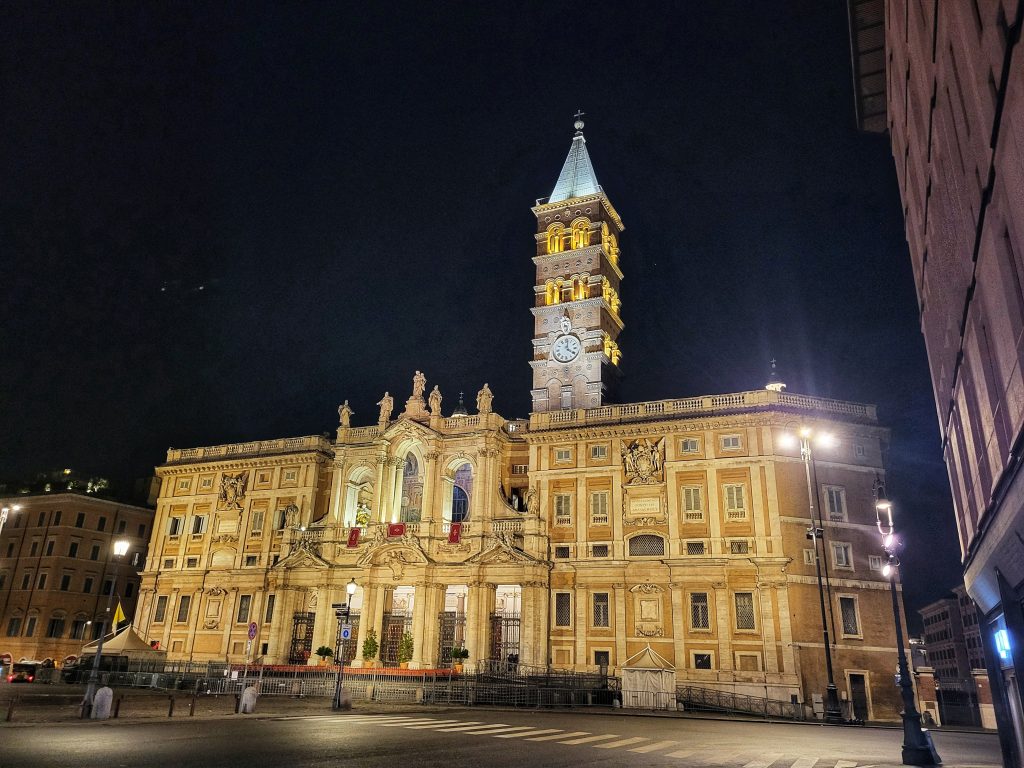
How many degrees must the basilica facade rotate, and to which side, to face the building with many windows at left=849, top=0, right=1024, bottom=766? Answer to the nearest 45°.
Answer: approximately 45° to its left

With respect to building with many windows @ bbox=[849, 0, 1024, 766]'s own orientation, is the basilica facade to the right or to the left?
on its right

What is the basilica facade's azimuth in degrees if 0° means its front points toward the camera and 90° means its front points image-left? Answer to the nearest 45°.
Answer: approximately 45°

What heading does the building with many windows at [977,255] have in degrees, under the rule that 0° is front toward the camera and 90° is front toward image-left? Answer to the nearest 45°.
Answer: approximately 90°

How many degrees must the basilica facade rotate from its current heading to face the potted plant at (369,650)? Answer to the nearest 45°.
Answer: approximately 45° to its right

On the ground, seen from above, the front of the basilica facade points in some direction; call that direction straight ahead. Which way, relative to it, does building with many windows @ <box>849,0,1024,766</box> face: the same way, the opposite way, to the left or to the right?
to the right
